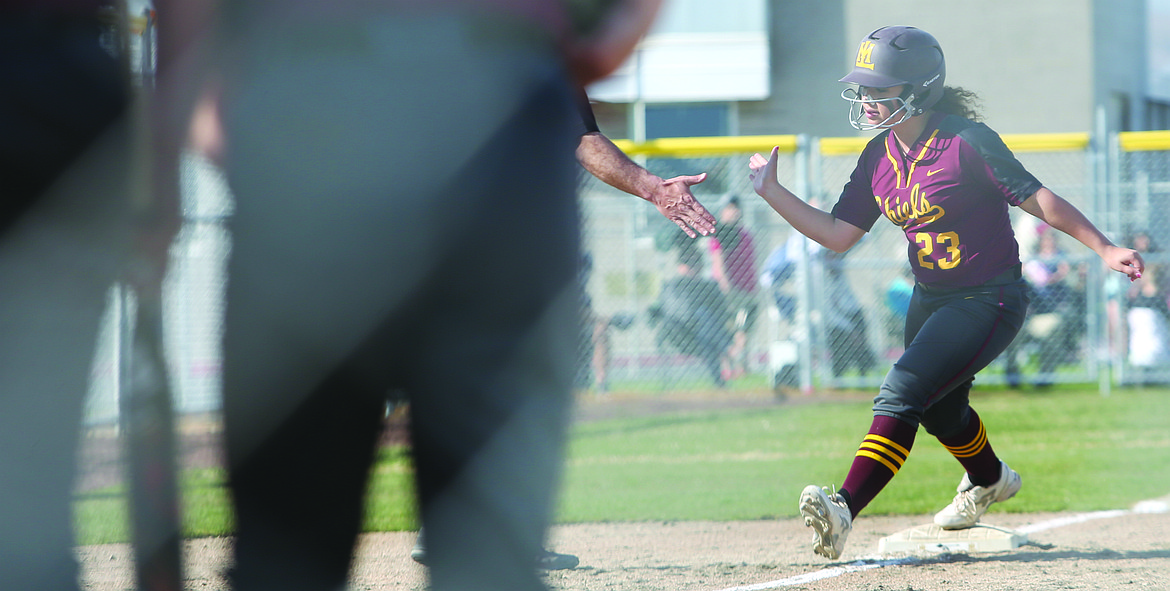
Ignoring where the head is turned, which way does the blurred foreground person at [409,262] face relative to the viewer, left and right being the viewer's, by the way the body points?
facing away from the viewer

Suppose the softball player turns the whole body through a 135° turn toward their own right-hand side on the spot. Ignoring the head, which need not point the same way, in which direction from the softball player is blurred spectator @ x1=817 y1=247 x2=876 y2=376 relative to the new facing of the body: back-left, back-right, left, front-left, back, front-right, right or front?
front

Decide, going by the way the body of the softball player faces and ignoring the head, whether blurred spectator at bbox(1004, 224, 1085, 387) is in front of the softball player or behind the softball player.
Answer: behind

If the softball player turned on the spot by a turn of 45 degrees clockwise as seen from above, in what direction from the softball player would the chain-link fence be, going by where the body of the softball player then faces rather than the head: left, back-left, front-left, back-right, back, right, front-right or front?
right

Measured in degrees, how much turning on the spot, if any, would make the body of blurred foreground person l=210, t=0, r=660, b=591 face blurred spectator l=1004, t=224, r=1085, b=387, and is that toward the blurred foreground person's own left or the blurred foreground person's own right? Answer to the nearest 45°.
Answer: approximately 45° to the blurred foreground person's own right

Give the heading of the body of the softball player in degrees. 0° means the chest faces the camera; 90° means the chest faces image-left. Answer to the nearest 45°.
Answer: approximately 45°

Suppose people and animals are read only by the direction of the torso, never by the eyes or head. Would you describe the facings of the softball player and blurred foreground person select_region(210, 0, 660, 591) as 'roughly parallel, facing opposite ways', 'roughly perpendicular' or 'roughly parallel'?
roughly parallel, facing opposite ways

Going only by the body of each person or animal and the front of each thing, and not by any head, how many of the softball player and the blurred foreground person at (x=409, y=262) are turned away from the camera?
1

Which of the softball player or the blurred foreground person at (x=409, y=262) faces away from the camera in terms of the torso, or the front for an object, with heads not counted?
the blurred foreground person

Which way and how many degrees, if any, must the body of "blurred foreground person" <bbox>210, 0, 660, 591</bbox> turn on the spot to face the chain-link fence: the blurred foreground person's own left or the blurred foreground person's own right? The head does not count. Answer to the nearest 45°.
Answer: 0° — they already face it

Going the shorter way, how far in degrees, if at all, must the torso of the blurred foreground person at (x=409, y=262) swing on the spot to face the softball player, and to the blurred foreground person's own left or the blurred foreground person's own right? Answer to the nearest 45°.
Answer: approximately 45° to the blurred foreground person's own right

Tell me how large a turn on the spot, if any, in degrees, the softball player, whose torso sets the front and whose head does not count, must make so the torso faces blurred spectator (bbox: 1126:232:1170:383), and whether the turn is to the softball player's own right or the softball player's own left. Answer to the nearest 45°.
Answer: approximately 135° to the softball player's own right

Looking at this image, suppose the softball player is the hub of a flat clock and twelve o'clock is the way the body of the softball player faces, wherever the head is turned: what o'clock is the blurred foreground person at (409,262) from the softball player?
The blurred foreground person is roughly at 11 o'clock from the softball player.
